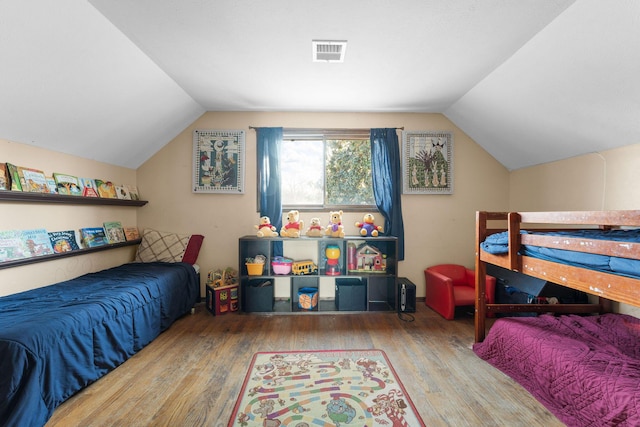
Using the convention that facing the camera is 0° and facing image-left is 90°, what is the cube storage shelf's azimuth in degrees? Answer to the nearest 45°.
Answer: approximately 0°

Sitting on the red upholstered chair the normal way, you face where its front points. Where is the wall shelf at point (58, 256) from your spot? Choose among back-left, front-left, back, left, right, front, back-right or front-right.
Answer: right

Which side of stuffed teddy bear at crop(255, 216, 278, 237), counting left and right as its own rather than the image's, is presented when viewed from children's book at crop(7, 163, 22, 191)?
right

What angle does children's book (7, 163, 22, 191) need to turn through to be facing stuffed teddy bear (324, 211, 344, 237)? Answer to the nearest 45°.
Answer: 0° — it already faces it

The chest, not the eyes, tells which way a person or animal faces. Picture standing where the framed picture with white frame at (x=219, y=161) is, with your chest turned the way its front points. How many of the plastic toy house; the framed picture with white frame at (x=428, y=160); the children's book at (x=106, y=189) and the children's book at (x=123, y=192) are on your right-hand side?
2

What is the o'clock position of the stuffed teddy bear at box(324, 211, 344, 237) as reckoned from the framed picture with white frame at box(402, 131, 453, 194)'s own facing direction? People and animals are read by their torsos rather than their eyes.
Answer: The stuffed teddy bear is roughly at 2 o'clock from the framed picture with white frame.

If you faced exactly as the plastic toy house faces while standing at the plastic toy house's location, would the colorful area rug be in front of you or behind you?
in front

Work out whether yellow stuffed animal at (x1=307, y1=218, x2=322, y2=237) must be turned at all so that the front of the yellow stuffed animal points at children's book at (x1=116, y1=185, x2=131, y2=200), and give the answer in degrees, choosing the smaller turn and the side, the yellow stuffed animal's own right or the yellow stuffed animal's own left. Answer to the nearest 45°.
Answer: approximately 90° to the yellow stuffed animal's own right

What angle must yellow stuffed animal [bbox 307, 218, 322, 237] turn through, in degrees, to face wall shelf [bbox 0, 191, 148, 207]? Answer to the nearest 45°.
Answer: approximately 90° to its right

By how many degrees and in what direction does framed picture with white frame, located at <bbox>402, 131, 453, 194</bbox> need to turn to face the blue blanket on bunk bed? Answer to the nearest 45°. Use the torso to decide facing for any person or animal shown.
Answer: approximately 45° to its left
